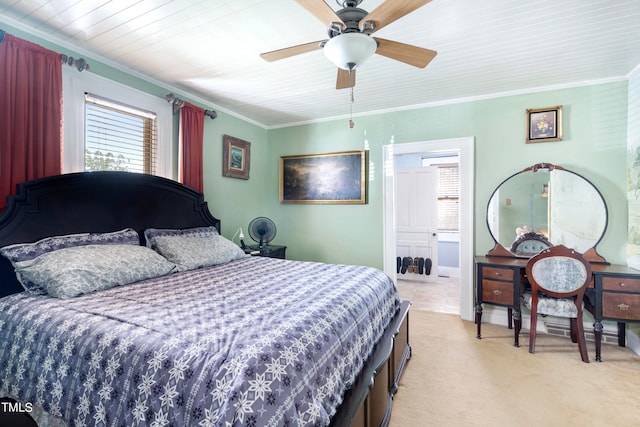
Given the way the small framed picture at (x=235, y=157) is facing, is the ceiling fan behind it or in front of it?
in front

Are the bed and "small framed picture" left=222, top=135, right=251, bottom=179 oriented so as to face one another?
no

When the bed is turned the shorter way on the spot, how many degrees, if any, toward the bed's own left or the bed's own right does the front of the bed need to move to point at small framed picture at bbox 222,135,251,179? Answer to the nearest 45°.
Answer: approximately 135° to the bed's own left

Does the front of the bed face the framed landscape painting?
no

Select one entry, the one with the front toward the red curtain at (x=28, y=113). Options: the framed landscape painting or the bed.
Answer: the framed landscape painting

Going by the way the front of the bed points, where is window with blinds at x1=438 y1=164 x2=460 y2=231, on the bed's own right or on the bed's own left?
on the bed's own left

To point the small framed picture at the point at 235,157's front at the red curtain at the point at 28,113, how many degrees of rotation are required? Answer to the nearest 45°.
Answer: approximately 90° to its right

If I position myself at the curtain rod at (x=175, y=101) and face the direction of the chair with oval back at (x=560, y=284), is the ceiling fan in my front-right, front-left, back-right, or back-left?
front-right

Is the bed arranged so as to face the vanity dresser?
no

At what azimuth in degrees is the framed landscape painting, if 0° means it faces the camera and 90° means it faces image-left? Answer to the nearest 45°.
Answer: approximately 45°

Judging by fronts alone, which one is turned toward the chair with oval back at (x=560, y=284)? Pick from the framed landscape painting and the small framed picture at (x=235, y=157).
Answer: the small framed picture

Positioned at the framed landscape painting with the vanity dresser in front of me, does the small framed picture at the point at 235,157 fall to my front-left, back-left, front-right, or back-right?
back-right

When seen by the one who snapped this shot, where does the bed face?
facing the viewer and to the right of the viewer

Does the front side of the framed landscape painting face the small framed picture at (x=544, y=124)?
no

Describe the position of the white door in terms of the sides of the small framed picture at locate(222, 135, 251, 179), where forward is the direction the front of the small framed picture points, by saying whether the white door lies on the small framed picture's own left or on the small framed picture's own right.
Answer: on the small framed picture's own left

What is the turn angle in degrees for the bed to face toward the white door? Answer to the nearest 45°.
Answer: approximately 90° to its left

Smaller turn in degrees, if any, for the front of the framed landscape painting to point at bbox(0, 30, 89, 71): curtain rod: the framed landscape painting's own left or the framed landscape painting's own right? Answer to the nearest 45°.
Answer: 0° — it already faces it

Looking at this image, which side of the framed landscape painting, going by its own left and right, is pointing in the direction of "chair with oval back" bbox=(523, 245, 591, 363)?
left

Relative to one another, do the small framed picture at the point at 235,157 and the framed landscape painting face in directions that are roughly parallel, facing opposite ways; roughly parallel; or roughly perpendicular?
roughly perpendicular

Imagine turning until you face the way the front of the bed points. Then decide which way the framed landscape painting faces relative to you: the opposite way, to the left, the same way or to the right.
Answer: to the right

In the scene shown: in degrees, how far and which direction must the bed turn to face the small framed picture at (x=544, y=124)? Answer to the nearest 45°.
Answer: approximately 45° to its left
